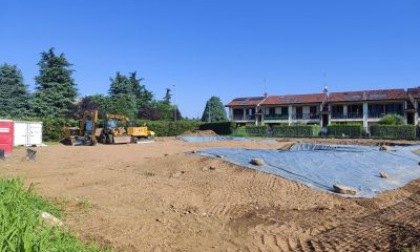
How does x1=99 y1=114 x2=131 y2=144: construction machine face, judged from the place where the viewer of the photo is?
facing the viewer and to the right of the viewer

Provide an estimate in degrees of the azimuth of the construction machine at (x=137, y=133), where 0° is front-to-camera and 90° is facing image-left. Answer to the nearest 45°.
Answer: approximately 270°

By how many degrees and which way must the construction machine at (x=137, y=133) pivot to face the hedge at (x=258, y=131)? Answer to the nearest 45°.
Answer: approximately 45° to its left

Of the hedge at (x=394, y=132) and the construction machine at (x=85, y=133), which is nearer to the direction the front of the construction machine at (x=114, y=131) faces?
the hedge

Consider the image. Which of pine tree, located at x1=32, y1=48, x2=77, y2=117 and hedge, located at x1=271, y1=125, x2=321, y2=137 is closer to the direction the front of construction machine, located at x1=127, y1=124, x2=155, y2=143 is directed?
the hedge
